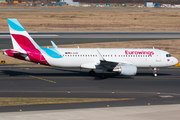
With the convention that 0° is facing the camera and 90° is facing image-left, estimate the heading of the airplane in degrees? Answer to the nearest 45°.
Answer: approximately 270°
